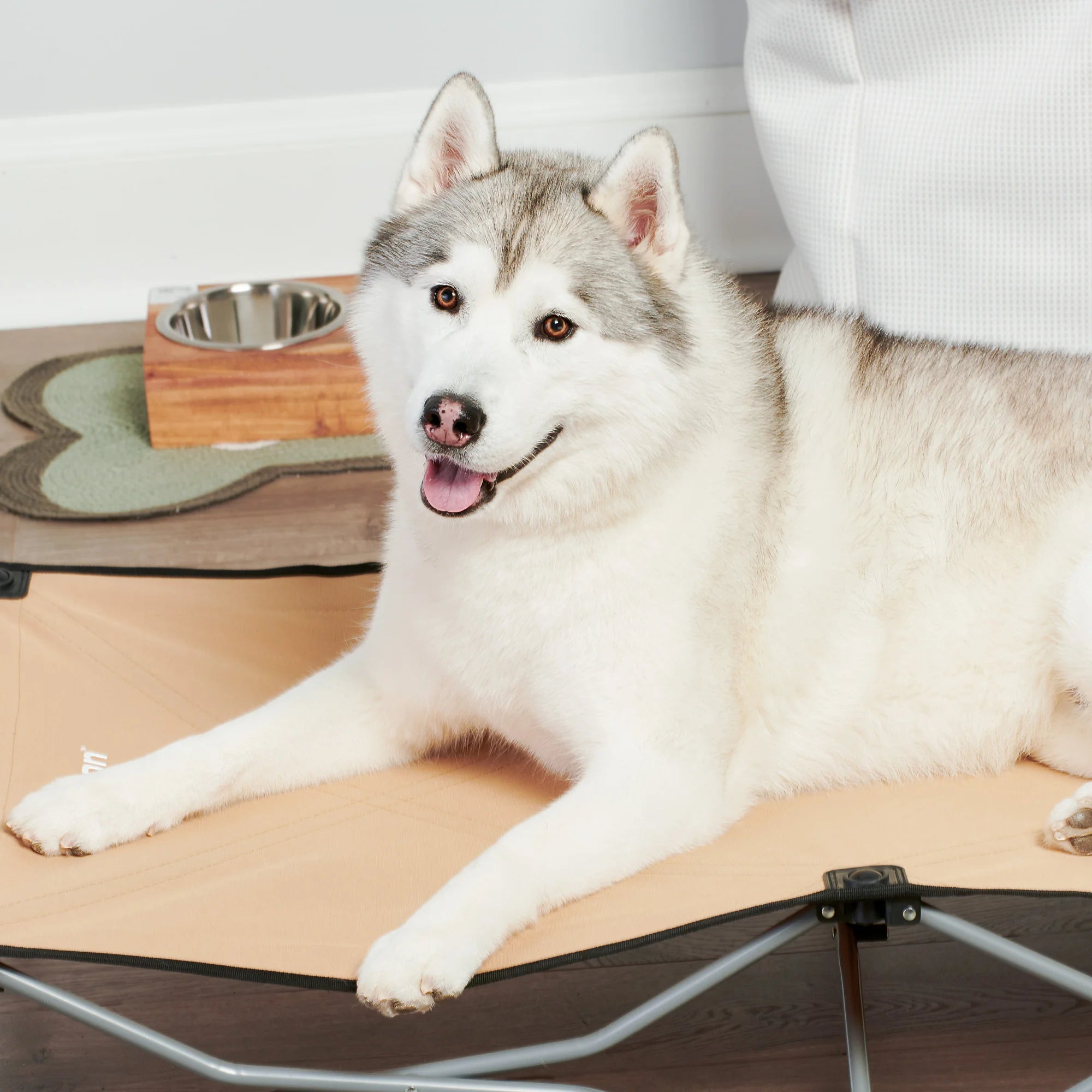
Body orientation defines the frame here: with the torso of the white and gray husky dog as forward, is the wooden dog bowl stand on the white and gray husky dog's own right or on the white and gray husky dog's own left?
on the white and gray husky dog's own right

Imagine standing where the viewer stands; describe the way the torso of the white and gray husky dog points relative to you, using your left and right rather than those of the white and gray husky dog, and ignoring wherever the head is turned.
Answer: facing the viewer and to the left of the viewer
